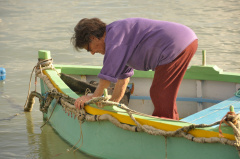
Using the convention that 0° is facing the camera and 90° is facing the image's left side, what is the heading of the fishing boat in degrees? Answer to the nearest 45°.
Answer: approximately 90°
